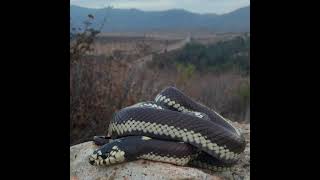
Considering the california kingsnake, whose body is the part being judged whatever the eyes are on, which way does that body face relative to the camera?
to the viewer's left
